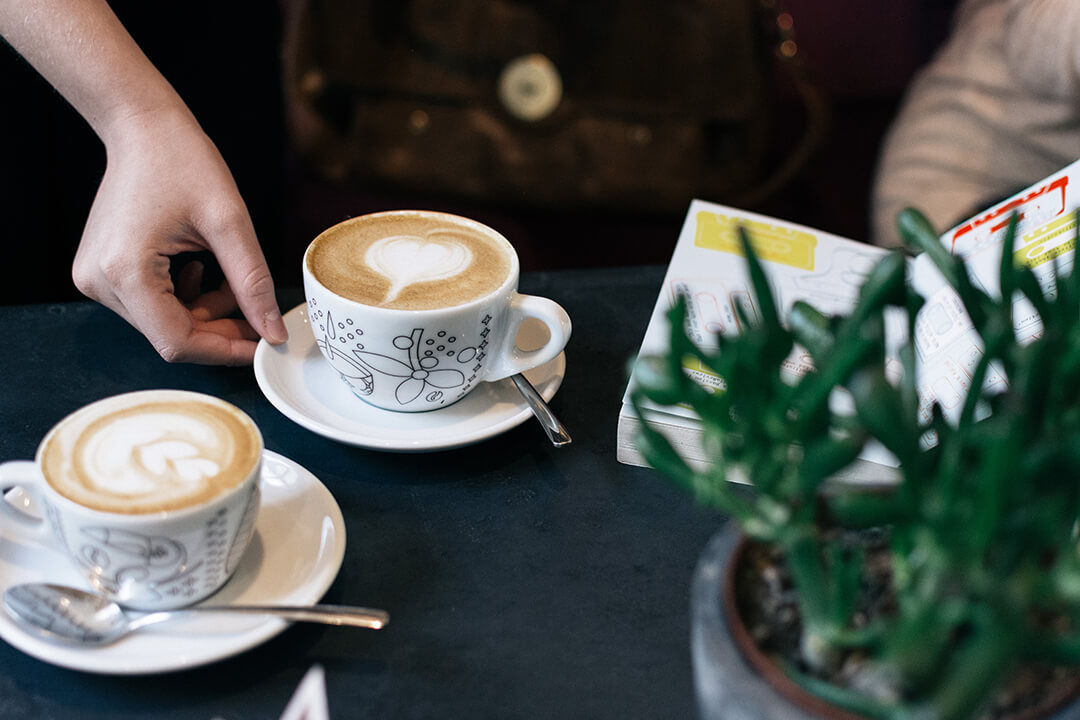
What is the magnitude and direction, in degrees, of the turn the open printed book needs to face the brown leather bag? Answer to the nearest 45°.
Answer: approximately 135° to its right

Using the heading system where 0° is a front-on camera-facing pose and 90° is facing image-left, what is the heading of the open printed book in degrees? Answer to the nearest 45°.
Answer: approximately 0°
